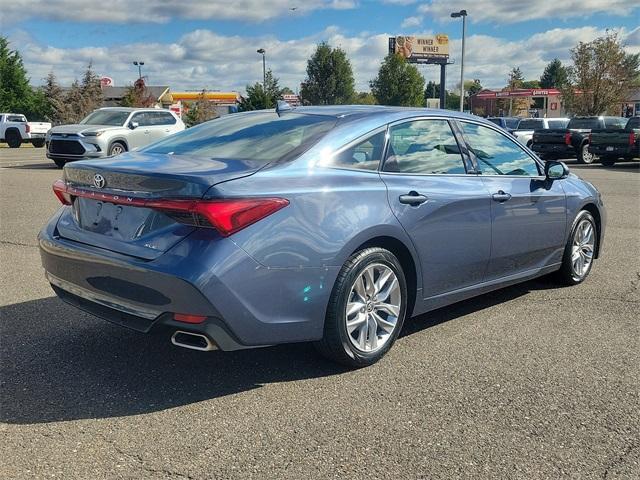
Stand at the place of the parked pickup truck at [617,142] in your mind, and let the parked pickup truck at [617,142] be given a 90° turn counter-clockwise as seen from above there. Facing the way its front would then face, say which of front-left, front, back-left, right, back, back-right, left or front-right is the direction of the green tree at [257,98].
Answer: front

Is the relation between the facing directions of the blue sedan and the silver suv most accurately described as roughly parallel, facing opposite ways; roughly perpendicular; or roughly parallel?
roughly parallel, facing opposite ways

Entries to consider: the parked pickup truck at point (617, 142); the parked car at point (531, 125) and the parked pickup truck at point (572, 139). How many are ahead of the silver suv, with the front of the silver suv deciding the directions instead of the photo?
0

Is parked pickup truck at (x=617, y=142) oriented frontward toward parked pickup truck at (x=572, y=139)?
no

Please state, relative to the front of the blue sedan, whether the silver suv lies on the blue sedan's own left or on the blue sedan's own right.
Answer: on the blue sedan's own left

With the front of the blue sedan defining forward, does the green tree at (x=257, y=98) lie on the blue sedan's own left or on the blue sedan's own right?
on the blue sedan's own left

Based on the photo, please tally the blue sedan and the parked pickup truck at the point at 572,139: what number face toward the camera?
0

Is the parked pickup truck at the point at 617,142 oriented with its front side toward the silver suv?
no

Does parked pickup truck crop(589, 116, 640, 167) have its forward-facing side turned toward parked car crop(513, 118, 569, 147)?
no

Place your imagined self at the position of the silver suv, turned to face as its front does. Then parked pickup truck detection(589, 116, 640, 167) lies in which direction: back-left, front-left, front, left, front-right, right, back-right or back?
back-left

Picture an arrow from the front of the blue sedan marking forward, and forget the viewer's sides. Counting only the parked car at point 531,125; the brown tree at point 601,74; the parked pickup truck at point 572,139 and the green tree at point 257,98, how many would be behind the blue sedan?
0

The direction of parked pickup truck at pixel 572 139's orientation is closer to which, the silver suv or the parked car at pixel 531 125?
the parked car

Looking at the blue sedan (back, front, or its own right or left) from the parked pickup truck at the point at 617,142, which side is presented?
front

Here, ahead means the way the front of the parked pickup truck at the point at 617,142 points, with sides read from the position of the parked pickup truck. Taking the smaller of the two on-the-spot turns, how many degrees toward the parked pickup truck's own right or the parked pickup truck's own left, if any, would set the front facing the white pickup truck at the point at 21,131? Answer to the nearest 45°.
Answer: approximately 135° to the parked pickup truck's own left

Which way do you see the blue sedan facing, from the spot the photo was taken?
facing away from the viewer and to the right of the viewer

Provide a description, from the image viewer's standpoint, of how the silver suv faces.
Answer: facing the viewer and to the left of the viewer

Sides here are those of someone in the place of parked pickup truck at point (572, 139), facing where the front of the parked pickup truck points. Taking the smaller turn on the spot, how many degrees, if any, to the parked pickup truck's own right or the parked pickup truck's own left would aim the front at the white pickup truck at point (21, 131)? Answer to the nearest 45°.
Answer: approximately 135° to the parked pickup truck's own left

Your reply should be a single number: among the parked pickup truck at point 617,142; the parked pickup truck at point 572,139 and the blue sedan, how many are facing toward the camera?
0

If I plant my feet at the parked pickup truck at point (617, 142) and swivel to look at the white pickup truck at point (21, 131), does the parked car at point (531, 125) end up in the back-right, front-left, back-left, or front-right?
front-right

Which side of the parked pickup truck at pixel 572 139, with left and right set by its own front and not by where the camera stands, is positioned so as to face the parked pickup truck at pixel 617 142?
right

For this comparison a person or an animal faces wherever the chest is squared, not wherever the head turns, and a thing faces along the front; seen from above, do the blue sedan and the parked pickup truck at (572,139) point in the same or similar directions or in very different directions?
same or similar directions
